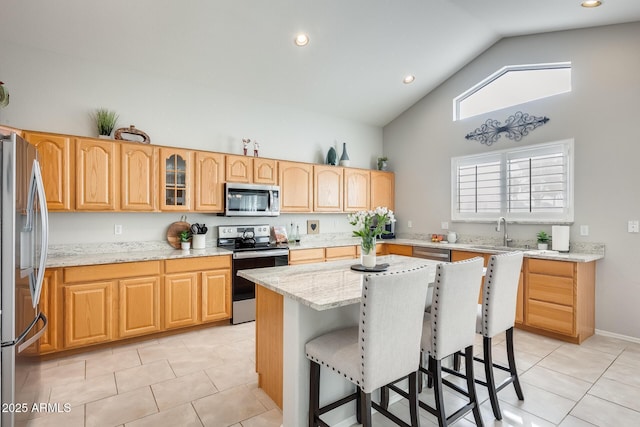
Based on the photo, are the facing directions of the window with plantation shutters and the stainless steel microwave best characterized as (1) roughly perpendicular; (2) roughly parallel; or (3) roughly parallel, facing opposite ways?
roughly perpendicular

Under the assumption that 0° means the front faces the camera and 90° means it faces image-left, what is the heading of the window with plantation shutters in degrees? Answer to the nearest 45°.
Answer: approximately 45°

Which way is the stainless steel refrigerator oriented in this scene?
to the viewer's right

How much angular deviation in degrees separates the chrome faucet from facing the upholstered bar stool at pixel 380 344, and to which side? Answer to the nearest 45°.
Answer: approximately 45° to its left

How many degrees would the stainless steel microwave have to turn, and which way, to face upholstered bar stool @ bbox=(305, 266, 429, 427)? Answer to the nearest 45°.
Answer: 0° — it already faces it

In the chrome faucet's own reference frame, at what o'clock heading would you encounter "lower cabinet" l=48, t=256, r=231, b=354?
The lower cabinet is roughly at 12 o'clock from the chrome faucet.

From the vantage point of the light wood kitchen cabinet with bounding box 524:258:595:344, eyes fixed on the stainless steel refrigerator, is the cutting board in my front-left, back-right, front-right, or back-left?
front-right

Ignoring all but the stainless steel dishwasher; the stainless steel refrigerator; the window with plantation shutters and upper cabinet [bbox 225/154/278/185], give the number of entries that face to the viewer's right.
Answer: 1

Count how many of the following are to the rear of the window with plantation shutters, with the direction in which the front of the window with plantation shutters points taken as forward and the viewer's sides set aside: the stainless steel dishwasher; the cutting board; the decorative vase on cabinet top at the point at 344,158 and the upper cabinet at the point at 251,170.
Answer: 0

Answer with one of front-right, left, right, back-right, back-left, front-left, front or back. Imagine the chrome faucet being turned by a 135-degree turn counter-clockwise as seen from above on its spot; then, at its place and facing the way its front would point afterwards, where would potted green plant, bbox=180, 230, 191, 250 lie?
back-right

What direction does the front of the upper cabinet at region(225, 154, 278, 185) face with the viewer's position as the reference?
facing the viewer

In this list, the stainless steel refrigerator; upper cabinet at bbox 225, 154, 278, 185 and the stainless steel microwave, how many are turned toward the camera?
2

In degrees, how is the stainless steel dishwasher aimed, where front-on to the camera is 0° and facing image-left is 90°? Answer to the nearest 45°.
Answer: approximately 45°
